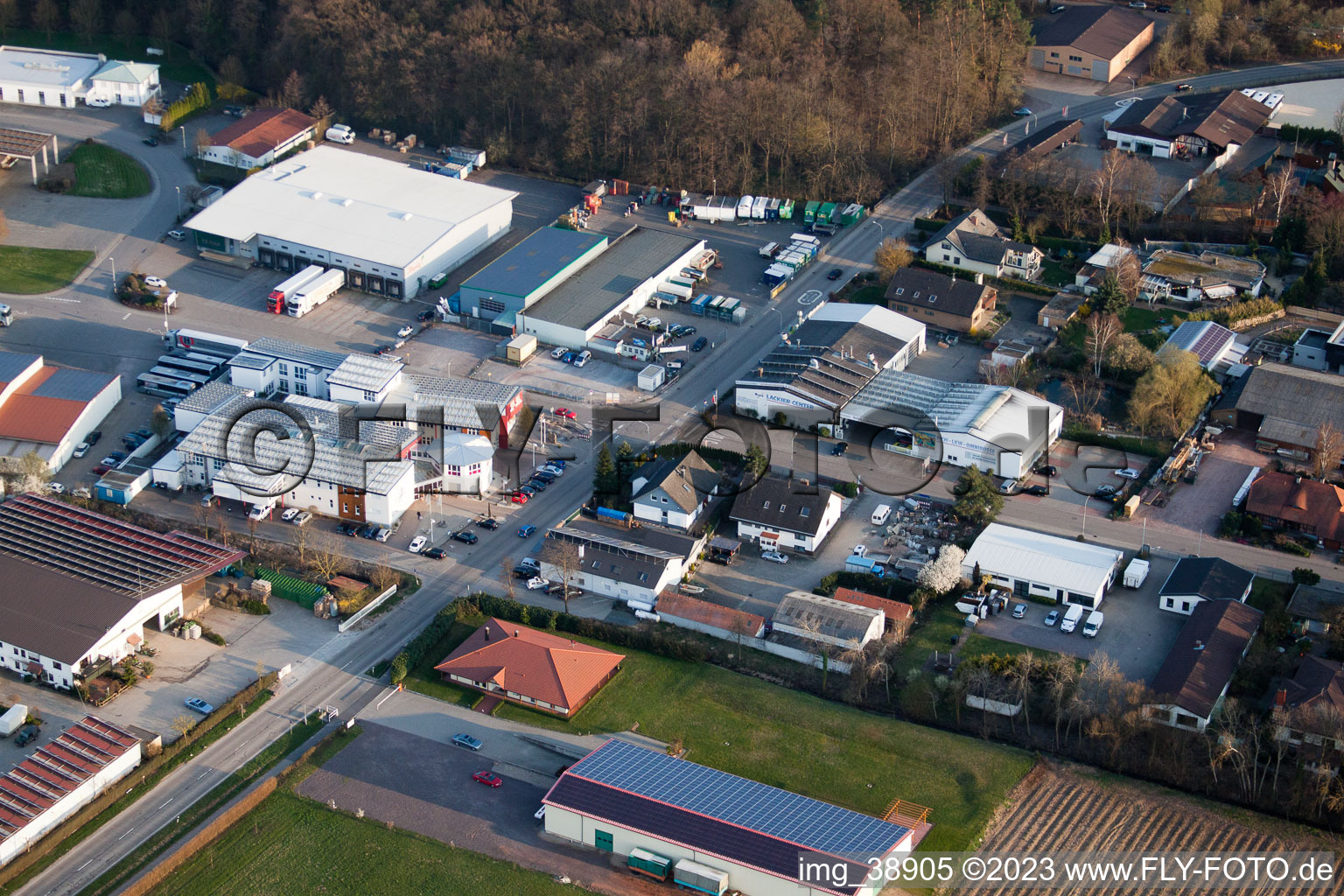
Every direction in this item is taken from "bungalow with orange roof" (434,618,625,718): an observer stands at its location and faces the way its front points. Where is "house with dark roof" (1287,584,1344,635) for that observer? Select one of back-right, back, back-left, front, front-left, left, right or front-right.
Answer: back-left

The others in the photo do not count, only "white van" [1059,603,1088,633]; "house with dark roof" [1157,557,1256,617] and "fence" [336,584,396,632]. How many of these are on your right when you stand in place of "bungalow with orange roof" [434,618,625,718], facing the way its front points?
1

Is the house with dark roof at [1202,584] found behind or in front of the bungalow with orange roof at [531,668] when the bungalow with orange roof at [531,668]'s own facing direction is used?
behind

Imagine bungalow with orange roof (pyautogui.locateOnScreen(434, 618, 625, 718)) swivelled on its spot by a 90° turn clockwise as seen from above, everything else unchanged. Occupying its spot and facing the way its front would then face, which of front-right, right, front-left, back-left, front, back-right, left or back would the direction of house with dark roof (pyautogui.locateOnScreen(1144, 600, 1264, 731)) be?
back-right

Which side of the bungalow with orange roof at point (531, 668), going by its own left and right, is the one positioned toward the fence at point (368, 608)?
right

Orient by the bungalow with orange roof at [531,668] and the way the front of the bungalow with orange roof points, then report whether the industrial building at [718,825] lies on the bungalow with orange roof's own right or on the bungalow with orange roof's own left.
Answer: on the bungalow with orange roof's own left

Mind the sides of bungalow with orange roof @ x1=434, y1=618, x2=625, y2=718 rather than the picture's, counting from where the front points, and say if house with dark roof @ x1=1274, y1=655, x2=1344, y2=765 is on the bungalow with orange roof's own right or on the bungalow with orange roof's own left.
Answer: on the bungalow with orange roof's own left

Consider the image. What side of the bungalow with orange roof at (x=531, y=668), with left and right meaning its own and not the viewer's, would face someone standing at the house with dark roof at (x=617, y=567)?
back

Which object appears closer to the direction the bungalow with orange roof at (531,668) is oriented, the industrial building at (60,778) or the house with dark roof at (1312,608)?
the industrial building

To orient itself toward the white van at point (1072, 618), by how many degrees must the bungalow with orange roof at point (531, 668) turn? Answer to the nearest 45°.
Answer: approximately 135° to its left

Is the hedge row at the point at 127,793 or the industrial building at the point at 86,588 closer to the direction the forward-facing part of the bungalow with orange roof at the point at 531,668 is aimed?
the hedge row

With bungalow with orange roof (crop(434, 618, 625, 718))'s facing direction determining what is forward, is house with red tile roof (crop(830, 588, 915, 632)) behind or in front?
behind

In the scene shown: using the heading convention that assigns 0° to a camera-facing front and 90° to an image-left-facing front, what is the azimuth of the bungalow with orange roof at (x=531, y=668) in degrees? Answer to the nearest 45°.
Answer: approximately 45°

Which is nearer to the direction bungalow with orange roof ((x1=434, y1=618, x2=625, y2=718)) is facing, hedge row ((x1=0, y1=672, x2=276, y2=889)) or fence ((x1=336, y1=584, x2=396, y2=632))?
the hedge row
